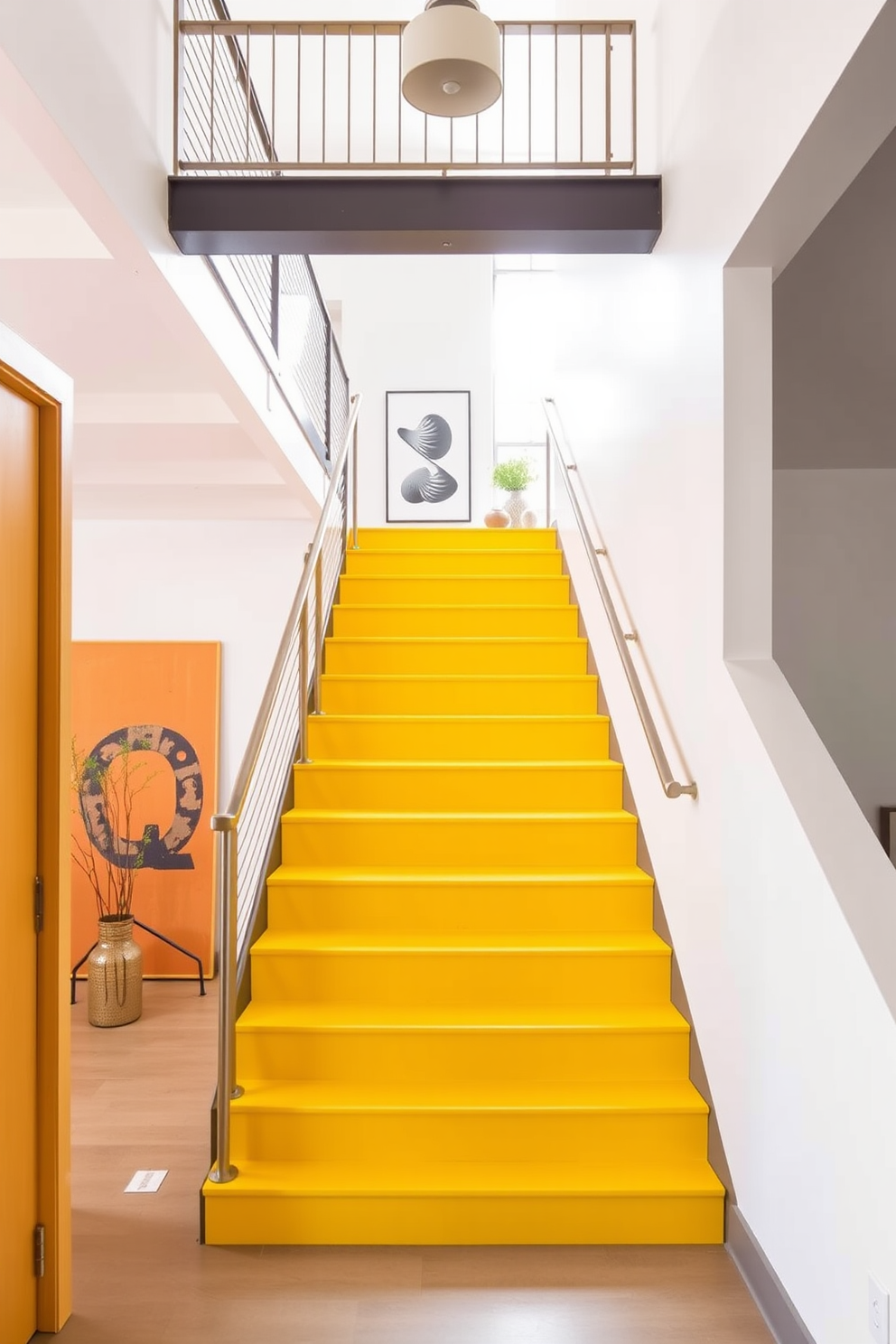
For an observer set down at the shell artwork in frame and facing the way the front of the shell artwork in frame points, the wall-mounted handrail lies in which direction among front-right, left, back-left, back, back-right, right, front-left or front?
front

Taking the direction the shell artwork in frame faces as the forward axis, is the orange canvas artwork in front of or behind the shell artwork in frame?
in front

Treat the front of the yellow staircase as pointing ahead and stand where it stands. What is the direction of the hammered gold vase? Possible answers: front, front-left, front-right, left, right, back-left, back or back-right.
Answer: back-right

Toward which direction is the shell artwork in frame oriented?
toward the camera

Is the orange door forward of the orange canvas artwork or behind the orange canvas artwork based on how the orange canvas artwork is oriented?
forward

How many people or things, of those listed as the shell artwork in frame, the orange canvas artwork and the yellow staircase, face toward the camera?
3

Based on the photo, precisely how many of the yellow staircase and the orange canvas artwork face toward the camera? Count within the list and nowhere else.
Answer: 2

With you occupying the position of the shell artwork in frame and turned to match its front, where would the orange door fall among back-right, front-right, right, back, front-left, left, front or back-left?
front

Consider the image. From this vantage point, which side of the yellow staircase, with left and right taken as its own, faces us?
front

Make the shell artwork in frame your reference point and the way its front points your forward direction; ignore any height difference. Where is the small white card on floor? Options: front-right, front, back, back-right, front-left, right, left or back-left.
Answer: front
